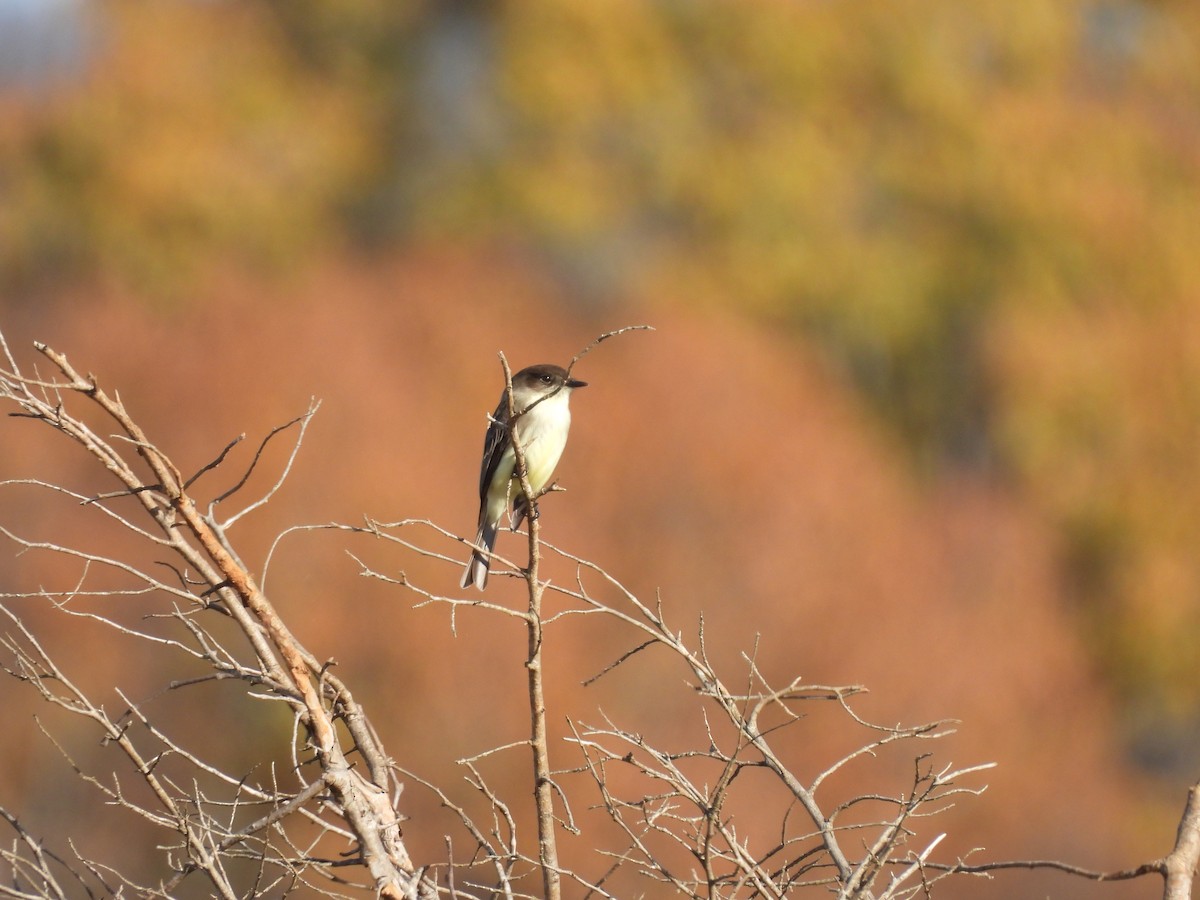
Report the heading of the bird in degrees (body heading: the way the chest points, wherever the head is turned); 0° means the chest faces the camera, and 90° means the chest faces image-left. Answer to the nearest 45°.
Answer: approximately 315°
